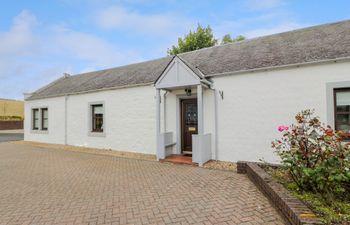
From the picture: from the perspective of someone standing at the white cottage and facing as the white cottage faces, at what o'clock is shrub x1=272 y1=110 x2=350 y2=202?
The shrub is roughly at 10 o'clock from the white cottage.

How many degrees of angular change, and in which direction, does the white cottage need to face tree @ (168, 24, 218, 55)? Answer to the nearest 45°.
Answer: approximately 135° to its right

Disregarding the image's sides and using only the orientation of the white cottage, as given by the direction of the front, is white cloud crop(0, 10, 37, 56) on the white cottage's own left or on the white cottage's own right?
on the white cottage's own right

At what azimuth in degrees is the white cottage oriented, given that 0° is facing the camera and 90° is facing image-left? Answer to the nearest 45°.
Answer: approximately 45°

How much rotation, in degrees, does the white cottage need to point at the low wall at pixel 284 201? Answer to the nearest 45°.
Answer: approximately 45° to its left

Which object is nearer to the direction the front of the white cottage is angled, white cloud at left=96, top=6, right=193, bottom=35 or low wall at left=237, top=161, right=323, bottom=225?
the low wall
